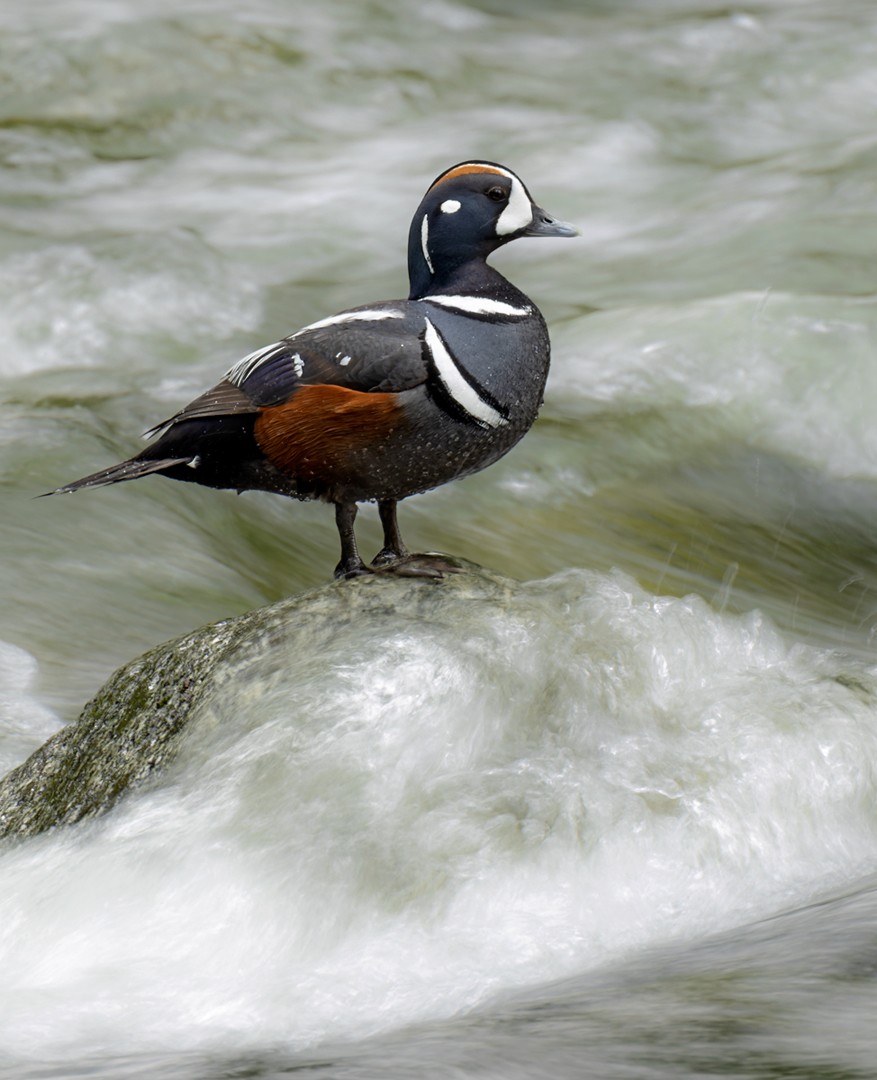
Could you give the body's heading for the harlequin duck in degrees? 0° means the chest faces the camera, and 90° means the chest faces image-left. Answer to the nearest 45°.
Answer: approximately 270°
